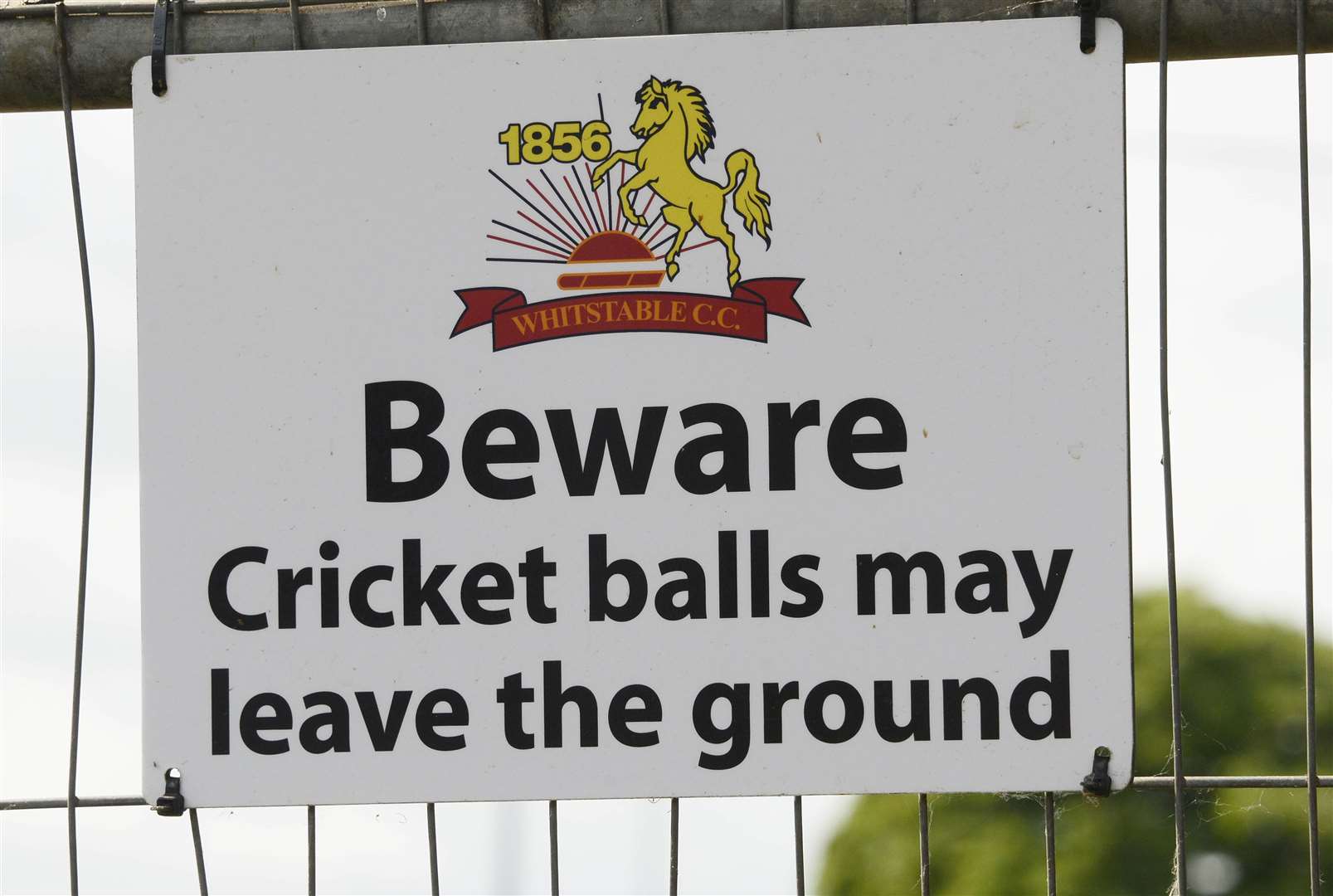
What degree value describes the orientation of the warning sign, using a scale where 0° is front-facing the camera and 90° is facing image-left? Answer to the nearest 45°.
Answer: approximately 0°
